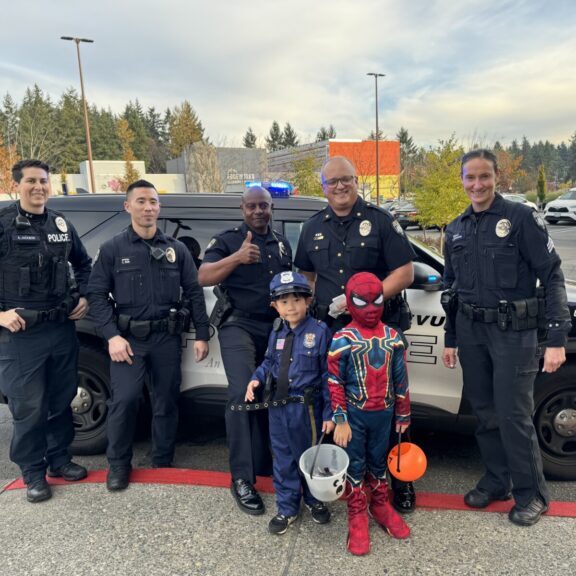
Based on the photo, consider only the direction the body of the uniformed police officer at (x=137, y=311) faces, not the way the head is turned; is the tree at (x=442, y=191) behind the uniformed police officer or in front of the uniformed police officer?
behind

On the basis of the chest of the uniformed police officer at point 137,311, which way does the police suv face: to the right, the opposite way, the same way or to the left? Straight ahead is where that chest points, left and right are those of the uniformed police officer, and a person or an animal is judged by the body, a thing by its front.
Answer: to the left

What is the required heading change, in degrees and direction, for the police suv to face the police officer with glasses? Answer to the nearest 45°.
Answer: approximately 45° to its right

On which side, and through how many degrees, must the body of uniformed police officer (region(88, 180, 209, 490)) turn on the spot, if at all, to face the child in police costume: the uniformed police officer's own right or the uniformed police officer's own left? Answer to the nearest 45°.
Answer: approximately 45° to the uniformed police officer's own left

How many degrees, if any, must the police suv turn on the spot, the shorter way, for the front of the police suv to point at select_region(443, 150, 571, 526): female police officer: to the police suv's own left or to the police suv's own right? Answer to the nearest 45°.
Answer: approximately 45° to the police suv's own right

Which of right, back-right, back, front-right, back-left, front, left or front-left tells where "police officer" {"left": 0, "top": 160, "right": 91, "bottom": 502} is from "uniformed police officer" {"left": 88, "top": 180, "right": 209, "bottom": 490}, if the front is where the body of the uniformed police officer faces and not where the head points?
right

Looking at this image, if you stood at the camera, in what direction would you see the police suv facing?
facing to the right of the viewer
